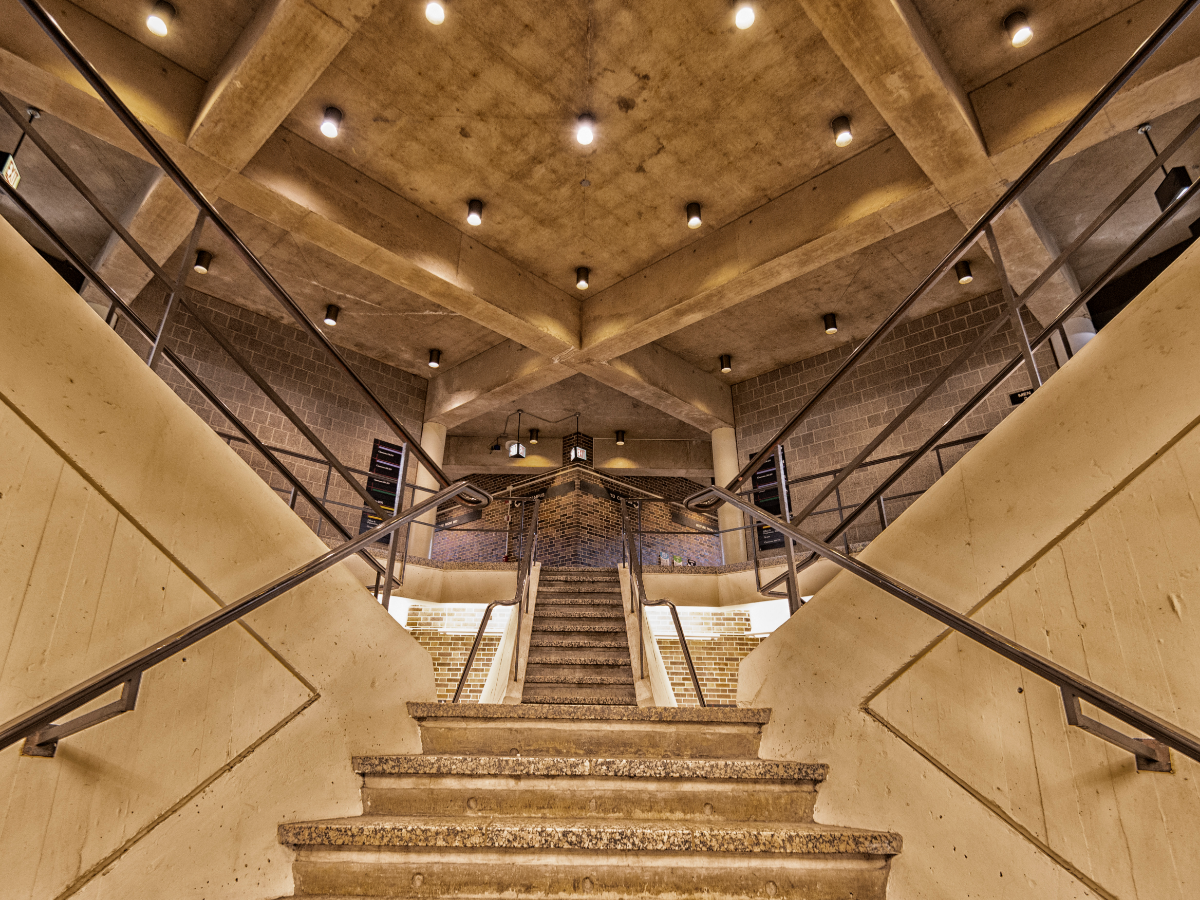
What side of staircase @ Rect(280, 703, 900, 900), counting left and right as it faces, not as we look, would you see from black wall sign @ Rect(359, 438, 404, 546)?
back

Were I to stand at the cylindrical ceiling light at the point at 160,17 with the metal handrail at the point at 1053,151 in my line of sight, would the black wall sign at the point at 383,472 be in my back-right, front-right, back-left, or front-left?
back-left

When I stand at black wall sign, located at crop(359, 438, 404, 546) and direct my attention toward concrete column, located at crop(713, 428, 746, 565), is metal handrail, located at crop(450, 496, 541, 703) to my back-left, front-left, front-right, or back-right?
front-right

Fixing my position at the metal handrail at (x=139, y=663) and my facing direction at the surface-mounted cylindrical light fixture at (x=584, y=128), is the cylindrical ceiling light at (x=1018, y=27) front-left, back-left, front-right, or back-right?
front-right

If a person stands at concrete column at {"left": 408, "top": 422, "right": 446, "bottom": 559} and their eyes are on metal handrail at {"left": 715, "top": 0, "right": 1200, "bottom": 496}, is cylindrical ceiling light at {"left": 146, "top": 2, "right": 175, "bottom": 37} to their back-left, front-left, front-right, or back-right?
front-right

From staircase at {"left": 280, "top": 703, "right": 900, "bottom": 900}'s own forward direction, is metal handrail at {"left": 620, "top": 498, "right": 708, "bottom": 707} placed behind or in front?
behind

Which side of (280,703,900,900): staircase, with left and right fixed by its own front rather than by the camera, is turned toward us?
front

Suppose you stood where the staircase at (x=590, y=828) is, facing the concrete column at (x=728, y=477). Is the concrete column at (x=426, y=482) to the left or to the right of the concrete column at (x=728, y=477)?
left

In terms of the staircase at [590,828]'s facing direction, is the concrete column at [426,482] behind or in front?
behind
